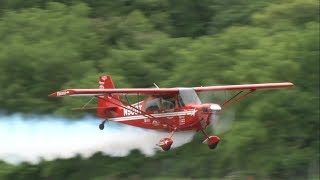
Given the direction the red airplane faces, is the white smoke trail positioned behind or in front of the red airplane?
behind

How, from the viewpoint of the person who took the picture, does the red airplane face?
facing the viewer and to the right of the viewer
